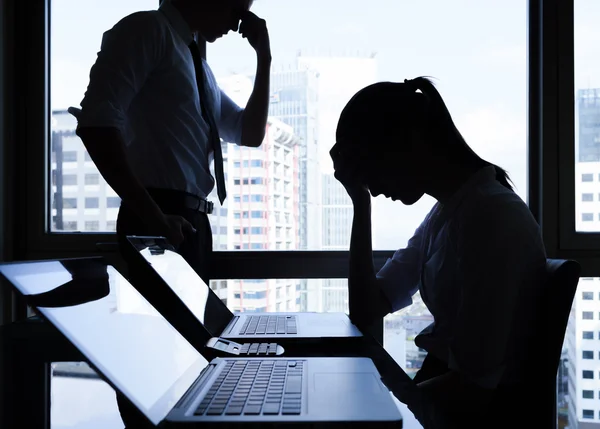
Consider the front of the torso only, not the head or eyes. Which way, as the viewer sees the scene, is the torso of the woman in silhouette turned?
to the viewer's left

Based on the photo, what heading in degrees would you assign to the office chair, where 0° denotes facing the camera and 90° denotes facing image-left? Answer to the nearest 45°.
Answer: approximately 90°

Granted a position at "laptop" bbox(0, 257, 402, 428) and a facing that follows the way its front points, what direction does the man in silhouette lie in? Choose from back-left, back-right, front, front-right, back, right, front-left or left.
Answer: left

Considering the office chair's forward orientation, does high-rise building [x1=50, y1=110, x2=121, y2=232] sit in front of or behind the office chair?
in front

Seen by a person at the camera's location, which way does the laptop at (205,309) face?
facing to the right of the viewer

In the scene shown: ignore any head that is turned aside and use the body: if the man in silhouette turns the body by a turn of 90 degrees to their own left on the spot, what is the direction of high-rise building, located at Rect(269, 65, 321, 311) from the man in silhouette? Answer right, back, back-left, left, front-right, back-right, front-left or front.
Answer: front

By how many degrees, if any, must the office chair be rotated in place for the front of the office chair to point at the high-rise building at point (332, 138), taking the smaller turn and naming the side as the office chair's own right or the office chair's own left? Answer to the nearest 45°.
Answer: approximately 45° to the office chair's own right

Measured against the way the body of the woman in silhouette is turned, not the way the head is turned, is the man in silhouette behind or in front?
in front

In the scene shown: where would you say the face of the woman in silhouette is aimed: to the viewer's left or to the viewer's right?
to the viewer's left

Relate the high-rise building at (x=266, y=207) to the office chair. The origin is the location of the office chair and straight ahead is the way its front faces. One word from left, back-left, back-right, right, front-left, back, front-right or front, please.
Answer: front-right

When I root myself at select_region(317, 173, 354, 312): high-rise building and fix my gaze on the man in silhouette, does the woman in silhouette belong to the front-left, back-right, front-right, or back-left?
front-left

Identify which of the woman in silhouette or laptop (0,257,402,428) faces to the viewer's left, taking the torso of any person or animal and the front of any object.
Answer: the woman in silhouette

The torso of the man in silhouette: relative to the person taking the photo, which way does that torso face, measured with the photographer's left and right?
facing the viewer and to the right of the viewer

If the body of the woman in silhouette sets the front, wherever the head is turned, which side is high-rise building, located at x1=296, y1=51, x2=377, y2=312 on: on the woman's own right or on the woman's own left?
on the woman's own right

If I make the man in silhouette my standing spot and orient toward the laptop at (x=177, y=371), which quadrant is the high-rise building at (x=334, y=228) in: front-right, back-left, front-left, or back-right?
back-left

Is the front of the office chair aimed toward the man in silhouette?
yes

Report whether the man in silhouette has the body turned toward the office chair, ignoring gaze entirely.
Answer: yes
